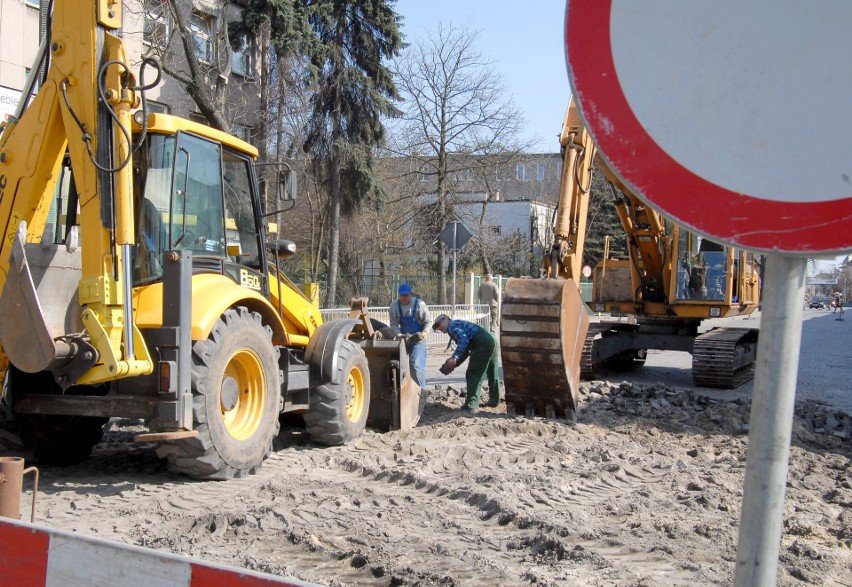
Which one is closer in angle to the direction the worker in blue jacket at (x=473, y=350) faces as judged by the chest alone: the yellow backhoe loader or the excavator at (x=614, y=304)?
the yellow backhoe loader

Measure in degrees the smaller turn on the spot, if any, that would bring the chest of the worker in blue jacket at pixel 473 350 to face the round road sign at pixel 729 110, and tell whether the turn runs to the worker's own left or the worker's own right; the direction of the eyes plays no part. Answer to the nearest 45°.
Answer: approximately 90° to the worker's own left

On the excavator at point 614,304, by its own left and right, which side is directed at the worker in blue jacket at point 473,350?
front

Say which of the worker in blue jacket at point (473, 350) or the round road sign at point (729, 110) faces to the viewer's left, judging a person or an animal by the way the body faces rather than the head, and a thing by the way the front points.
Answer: the worker in blue jacket

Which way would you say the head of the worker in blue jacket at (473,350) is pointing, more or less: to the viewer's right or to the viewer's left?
to the viewer's left

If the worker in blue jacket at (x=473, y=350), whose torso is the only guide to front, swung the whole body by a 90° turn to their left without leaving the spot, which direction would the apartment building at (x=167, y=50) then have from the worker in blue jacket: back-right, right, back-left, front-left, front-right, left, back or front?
back-right

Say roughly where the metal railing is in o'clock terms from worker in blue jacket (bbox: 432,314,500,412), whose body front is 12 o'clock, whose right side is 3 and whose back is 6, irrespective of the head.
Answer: The metal railing is roughly at 3 o'clock from the worker in blue jacket.

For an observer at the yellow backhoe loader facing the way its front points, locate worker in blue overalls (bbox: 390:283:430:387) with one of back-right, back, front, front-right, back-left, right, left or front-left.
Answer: front

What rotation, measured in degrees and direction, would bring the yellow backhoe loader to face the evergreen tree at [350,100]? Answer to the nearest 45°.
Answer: approximately 45° to its left

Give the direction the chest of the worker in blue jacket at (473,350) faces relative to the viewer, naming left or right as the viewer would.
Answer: facing to the left of the viewer

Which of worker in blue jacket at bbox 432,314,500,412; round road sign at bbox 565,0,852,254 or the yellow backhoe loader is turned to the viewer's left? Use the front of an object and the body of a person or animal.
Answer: the worker in blue jacket

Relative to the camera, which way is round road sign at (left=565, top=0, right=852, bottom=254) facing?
toward the camera

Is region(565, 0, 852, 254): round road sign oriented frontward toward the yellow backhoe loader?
no

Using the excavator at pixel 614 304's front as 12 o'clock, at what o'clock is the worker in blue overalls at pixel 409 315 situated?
The worker in blue overalls is roughly at 12 o'clock from the excavator.

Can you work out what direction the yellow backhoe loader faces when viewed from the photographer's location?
facing away from the viewer and to the right of the viewer

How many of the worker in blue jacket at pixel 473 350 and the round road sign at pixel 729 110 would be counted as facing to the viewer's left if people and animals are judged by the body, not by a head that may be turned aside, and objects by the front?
1

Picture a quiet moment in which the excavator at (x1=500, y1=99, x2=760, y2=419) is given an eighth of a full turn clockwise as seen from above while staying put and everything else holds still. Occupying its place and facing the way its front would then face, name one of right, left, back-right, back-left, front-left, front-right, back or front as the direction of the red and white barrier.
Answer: left

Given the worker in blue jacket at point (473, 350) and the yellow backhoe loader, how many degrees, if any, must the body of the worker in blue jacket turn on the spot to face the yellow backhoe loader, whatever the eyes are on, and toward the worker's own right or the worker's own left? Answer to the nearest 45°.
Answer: approximately 45° to the worker's own left

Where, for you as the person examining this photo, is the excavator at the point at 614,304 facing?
facing the viewer and to the left of the viewer

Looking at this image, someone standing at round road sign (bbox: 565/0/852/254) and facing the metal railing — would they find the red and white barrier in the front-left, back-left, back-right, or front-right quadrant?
front-left
